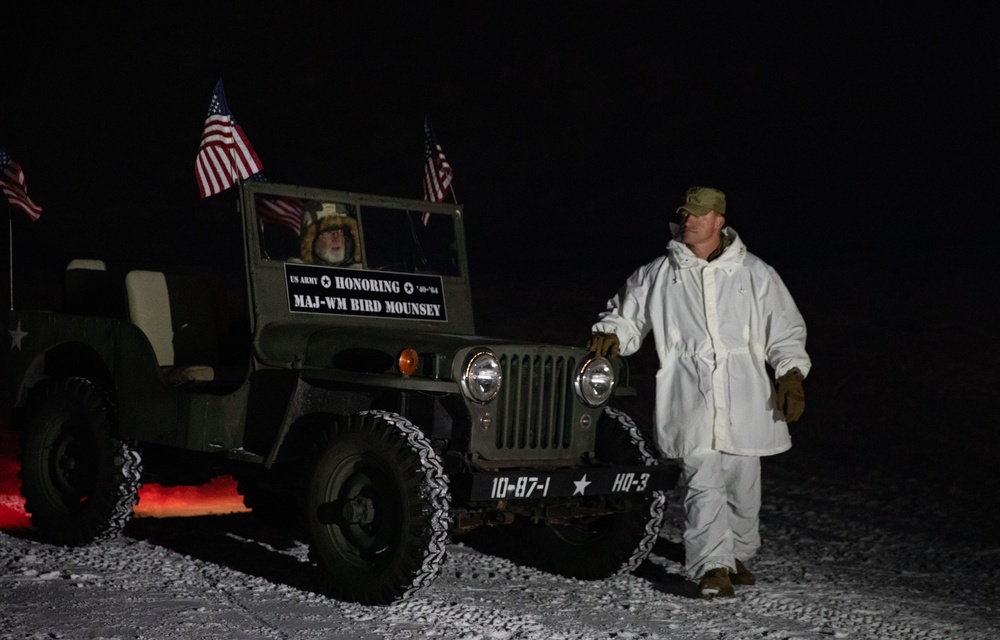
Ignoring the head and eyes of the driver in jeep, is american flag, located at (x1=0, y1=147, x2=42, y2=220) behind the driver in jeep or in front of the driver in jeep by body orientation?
behind

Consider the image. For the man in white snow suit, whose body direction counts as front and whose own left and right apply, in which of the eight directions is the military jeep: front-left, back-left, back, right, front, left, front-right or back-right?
right

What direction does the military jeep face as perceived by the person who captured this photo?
facing the viewer and to the right of the viewer

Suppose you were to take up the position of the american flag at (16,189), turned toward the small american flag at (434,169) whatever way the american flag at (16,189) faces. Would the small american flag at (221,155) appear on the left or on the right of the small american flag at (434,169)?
right

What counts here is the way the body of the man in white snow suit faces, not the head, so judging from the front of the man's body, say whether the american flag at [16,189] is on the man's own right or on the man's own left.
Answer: on the man's own right

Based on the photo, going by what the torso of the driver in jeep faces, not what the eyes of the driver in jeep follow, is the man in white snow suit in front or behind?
in front

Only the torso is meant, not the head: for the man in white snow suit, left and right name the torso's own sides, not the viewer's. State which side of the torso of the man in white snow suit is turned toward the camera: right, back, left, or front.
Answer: front

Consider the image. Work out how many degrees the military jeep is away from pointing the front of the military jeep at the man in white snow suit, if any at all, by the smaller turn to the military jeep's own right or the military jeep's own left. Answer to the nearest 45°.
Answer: approximately 45° to the military jeep's own left

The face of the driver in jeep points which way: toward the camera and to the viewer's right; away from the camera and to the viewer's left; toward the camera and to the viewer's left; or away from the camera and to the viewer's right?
toward the camera and to the viewer's right

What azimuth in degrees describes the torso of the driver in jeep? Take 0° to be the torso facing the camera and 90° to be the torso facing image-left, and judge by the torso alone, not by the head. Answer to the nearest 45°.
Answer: approximately 315°

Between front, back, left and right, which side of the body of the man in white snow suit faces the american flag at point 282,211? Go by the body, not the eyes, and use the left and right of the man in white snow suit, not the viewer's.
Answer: right

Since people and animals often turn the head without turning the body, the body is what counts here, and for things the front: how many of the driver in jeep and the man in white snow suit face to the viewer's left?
0
